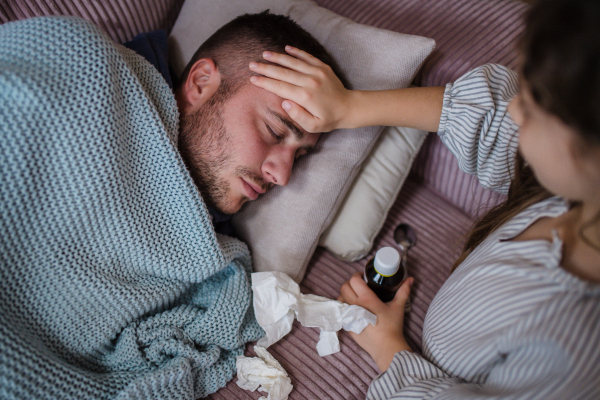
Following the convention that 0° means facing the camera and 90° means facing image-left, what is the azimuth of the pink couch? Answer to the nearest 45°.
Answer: approximately 0°
